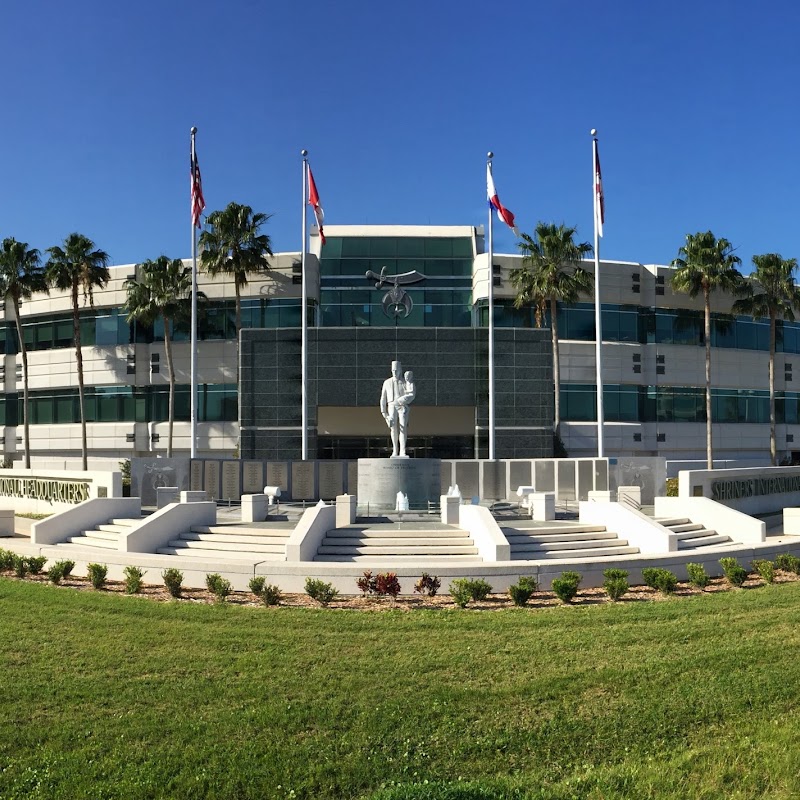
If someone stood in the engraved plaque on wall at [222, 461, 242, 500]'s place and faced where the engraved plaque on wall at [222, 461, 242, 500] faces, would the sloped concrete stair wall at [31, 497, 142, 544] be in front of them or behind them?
in front

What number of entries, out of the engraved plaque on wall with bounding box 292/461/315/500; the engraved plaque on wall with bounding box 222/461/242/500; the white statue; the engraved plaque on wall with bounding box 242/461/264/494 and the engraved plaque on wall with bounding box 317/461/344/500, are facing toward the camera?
5

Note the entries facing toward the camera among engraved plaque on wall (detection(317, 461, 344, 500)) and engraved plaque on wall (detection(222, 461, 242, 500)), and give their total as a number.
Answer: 2

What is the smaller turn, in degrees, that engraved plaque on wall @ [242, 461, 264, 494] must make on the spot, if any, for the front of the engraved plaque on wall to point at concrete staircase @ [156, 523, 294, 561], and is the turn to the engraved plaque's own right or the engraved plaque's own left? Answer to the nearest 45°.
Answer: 0° — it already faces it

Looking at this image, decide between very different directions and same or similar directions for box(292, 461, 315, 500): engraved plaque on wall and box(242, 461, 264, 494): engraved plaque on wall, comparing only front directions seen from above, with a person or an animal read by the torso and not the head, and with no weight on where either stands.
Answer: same or similar directions

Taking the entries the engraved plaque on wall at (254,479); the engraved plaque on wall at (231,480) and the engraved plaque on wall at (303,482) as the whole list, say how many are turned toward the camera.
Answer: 3

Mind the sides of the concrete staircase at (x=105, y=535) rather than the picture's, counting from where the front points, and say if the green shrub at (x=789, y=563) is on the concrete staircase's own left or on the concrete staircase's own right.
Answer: on the concrete staircase's own left

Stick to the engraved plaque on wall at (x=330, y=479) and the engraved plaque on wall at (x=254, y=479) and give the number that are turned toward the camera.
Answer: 2

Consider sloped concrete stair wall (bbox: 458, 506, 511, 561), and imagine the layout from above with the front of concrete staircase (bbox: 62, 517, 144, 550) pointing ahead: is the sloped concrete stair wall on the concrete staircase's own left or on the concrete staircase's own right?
on the concrete staircase's own left

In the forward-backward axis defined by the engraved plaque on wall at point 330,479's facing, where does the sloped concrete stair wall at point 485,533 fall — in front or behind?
in front

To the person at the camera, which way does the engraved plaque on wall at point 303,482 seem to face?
facing the viewer

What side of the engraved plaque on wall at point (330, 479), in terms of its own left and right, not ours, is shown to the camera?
front

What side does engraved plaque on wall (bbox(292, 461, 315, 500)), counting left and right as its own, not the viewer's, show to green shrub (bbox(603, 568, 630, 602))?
front

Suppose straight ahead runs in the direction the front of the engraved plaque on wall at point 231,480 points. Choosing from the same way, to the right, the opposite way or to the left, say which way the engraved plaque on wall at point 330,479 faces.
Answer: the same way

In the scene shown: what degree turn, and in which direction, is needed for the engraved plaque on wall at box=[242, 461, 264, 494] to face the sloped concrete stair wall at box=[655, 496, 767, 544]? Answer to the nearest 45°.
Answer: approximately 45° to its left

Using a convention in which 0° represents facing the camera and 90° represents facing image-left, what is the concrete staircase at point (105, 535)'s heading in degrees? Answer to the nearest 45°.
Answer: approximately 45°
